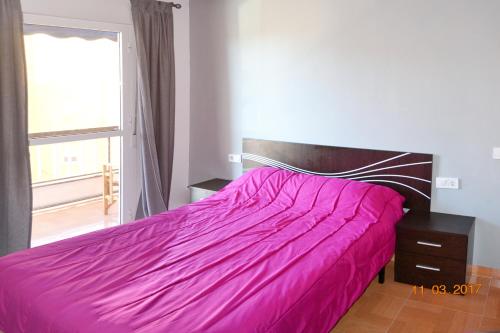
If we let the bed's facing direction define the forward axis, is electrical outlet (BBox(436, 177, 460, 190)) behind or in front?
behind

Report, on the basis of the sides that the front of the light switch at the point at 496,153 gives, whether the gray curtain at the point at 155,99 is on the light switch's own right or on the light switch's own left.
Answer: on the light switch's own right

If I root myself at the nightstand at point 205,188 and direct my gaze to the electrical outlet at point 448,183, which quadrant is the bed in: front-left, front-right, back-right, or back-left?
front-right

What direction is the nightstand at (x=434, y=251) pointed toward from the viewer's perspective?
toward the camera

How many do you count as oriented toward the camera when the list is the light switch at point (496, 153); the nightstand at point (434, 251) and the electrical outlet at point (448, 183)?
3

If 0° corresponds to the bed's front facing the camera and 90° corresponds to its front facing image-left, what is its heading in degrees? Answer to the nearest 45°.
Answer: approximately 45°

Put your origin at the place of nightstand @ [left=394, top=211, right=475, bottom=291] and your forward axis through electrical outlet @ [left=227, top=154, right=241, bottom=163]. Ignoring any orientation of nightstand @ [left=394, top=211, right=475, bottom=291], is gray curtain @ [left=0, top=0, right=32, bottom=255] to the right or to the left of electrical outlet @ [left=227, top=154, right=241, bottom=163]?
left

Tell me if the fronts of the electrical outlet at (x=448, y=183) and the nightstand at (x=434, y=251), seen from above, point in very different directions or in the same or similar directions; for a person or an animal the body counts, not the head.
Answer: same or similar directions

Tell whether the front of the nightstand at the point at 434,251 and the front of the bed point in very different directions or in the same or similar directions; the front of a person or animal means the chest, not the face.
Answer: same or similar directions

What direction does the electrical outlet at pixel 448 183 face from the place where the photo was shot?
facing the viewer

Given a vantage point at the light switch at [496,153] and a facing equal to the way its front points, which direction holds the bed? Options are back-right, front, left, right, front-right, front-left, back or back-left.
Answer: front-right

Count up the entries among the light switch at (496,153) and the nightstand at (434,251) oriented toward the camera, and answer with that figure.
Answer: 2

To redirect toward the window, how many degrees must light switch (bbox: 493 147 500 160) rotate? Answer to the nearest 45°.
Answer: approximately 90° to its right

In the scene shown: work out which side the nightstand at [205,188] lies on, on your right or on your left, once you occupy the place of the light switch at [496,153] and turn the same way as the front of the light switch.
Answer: on your right
